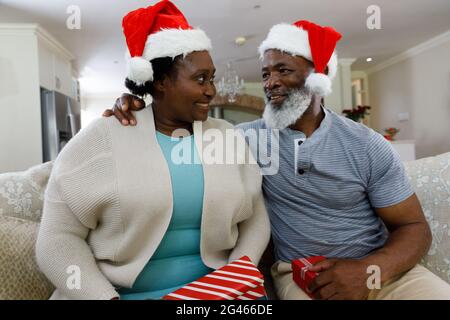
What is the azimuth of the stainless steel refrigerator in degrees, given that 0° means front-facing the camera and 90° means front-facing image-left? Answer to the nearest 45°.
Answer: approximately 315°

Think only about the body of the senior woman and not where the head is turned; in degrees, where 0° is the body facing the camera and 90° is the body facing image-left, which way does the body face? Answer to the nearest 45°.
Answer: approximately 315°

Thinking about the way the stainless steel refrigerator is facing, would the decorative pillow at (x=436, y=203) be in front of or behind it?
in front

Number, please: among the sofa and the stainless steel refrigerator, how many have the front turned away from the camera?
0

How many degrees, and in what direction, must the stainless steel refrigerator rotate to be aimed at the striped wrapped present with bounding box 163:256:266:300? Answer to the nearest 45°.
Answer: approximately 45° to its right

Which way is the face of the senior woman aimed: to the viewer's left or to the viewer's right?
to the viewer's right

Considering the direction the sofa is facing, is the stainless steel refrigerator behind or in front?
behind

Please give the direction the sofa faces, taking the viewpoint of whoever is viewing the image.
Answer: facing the viewer
